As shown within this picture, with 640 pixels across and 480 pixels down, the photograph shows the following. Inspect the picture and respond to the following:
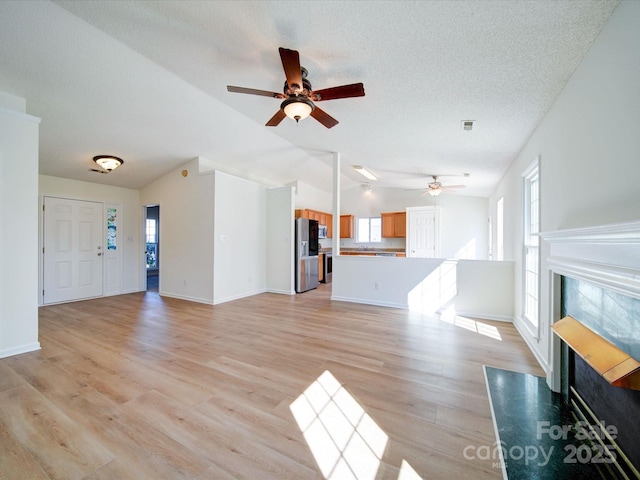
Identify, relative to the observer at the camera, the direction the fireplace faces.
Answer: facing the viewer and to the left of the viewer

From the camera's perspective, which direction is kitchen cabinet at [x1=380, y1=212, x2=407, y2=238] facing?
toward the camera

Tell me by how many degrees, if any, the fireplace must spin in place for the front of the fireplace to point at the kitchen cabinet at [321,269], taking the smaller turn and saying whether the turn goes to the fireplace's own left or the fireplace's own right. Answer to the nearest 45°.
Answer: approximately 90° to the fireplace's own right

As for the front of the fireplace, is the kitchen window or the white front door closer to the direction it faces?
the white front door

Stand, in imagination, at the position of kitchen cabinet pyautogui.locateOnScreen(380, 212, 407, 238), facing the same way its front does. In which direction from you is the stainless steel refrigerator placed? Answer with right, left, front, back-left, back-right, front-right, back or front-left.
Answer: front-right

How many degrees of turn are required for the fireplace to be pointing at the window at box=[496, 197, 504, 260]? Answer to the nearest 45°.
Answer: approximately 135° to its right

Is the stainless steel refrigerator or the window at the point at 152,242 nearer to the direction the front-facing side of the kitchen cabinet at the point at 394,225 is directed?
the stainless steel refrigerator

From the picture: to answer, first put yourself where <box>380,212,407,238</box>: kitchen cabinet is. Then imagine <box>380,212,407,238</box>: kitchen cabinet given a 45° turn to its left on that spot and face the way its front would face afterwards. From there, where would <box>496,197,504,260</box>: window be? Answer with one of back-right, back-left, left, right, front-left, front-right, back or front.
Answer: front

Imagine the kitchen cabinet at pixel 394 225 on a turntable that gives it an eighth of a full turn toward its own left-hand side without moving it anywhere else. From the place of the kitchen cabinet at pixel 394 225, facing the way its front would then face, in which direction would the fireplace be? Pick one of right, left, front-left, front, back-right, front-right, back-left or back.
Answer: front-right

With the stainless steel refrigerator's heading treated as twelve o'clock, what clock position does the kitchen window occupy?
The kitchen window is roughly at 9 o'clock from the stainless steel refrigerator.

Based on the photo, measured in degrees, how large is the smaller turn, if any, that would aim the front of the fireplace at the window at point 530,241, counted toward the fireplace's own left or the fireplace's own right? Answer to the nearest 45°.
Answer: approximately 135° to the fireplace's own right

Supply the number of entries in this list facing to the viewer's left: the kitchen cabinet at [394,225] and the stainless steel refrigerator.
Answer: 0

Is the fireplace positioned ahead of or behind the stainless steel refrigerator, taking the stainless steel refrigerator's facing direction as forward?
ahead
